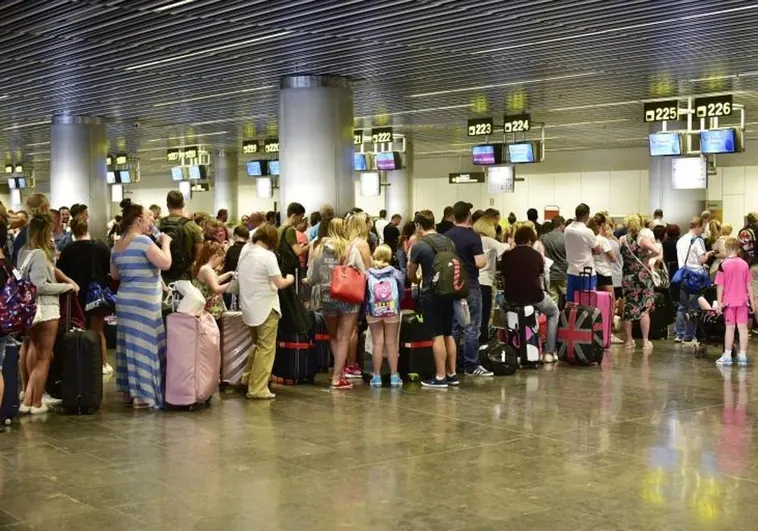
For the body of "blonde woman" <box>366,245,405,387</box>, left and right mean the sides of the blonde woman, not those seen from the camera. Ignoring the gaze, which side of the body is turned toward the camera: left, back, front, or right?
back

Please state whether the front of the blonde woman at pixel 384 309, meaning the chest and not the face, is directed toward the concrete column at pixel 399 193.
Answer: yes

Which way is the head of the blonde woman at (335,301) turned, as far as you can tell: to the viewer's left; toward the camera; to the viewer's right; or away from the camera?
away from the camera

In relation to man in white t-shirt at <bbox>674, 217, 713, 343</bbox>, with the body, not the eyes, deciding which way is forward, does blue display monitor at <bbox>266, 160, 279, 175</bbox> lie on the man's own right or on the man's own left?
on the man's own left

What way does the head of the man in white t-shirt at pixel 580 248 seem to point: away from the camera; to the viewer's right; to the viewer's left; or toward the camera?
away from the camera

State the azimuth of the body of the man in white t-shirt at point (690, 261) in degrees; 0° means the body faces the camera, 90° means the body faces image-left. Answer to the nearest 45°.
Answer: approximately 225°

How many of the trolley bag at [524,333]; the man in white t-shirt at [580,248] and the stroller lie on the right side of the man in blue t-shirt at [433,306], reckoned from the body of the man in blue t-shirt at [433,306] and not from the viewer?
3

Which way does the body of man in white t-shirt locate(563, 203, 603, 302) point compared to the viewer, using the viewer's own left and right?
facing away from the viewer and to the right of the viewer

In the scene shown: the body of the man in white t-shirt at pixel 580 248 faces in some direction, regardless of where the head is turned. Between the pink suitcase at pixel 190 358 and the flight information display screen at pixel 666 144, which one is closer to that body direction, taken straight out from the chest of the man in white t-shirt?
the flight information display screen

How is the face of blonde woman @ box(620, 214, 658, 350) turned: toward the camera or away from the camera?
away from the camera

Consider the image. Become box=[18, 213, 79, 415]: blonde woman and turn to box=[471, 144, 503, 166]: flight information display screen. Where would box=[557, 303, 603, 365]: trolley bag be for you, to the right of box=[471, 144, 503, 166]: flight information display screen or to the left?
right

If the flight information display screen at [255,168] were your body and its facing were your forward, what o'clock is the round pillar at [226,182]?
The round pillar is roughly at 4 o'clock from the flight information display screen.
